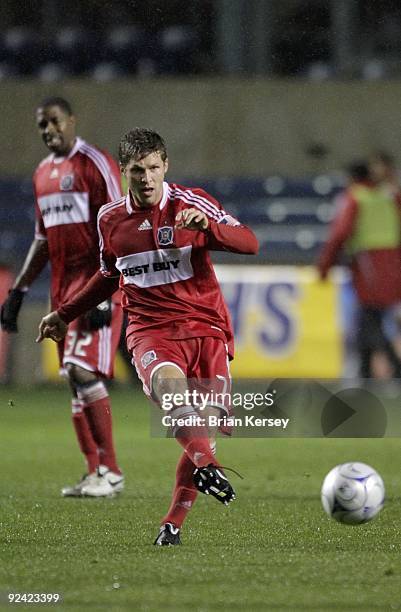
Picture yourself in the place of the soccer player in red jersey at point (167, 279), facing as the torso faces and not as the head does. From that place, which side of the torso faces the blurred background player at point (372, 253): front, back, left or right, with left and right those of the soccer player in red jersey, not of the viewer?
back

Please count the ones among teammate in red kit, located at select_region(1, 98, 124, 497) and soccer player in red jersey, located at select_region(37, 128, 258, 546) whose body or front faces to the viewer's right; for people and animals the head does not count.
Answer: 0

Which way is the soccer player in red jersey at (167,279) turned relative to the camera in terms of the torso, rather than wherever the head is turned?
toward the camera

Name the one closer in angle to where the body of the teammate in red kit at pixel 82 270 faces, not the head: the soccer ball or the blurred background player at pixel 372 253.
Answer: the soccer ball

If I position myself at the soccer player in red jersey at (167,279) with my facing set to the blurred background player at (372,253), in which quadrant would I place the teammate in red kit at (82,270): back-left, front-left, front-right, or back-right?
front-left

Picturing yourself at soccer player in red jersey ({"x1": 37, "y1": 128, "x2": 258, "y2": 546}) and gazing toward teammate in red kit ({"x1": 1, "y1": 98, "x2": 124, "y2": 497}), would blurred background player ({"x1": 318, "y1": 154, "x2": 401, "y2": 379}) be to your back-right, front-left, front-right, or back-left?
front-right

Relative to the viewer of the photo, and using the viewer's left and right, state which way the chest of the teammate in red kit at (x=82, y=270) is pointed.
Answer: facing the viewer and to the left of the viewer
